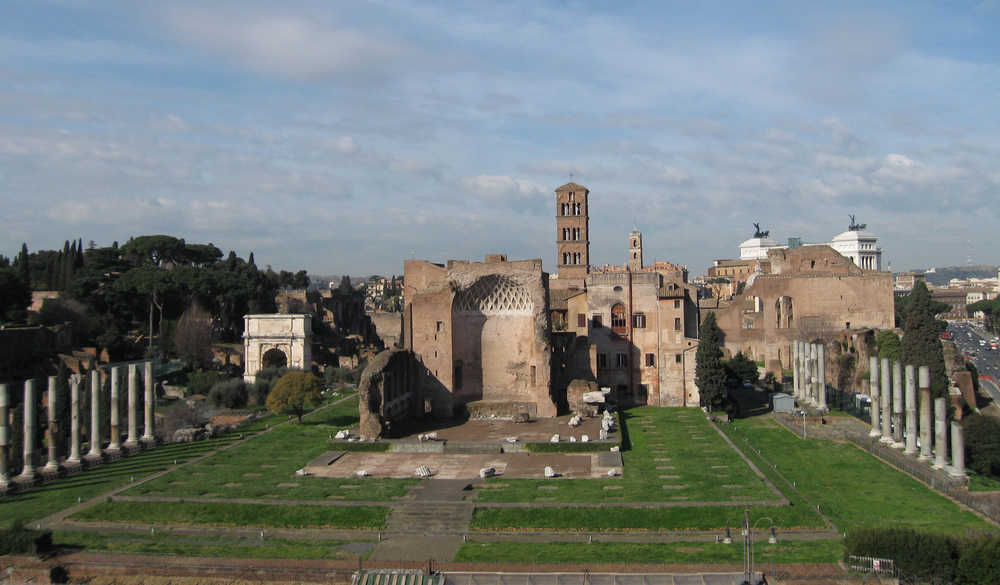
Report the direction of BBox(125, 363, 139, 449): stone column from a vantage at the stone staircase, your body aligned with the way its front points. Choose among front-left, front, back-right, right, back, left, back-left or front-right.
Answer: back-right

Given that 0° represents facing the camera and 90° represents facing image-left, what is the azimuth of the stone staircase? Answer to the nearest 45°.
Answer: approximately 0°

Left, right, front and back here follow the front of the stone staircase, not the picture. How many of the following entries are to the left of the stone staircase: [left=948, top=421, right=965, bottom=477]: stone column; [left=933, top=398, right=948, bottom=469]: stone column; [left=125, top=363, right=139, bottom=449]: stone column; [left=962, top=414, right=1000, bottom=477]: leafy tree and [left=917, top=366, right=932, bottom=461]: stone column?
4

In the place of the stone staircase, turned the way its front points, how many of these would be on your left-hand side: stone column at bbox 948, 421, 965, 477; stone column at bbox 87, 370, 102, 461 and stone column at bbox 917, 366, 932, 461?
2

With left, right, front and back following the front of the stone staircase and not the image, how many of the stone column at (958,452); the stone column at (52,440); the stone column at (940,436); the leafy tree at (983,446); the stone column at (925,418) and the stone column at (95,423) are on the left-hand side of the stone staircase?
4

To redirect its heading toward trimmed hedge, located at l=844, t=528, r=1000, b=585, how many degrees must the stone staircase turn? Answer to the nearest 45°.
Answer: approximately 45° to its left

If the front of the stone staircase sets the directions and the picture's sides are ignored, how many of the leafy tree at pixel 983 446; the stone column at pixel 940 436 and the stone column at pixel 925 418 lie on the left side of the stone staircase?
3

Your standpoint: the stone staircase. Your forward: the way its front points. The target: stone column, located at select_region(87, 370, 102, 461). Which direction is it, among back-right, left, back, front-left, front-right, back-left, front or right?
back-right

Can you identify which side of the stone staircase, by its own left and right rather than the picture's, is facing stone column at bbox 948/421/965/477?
left

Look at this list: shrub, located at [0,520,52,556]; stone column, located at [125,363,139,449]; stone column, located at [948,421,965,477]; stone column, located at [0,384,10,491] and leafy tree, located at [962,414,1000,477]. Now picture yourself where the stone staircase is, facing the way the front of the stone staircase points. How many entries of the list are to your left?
2

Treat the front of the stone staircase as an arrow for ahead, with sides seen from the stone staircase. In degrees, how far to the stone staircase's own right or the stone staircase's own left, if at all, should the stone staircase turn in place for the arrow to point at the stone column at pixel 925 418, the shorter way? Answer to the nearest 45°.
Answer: approximately 90° to the stone staircase's own left

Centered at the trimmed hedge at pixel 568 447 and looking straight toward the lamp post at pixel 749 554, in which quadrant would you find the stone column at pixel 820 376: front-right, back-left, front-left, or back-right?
back-left

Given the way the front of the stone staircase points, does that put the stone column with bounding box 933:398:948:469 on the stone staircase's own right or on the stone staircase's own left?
on the stone staircase's own left

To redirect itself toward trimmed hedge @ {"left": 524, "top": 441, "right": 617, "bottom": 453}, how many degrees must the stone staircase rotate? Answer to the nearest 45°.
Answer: approximately 135° to its left
